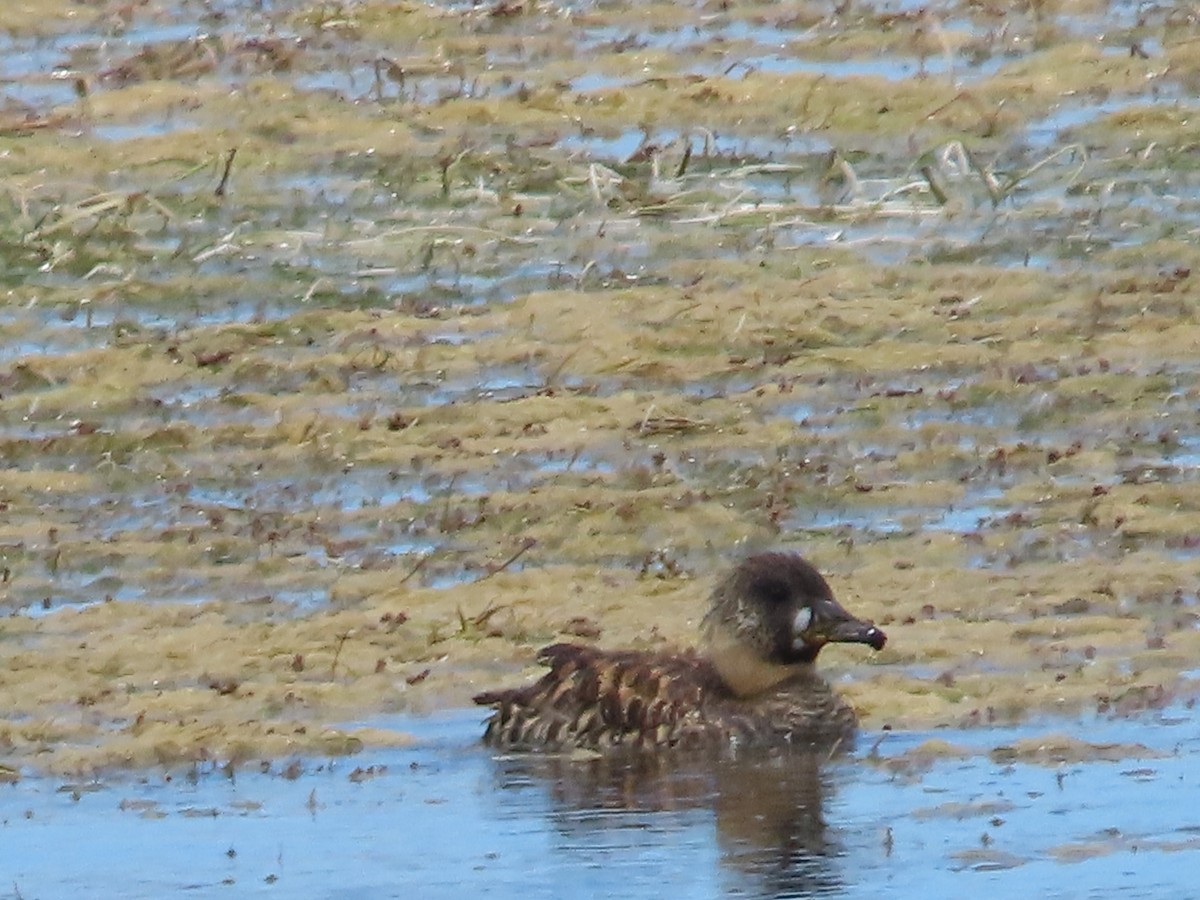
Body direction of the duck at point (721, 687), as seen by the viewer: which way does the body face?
to the viewer's right
